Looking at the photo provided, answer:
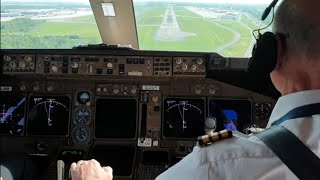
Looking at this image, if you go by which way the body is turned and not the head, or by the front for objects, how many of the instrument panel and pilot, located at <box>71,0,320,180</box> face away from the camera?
1

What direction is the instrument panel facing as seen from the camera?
toward the camera

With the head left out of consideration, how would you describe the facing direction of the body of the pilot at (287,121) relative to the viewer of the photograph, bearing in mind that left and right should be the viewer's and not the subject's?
facing away from the viewer

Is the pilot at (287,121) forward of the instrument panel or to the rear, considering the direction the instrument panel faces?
forward

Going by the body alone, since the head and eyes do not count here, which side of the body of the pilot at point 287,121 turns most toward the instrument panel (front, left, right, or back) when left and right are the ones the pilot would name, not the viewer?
front

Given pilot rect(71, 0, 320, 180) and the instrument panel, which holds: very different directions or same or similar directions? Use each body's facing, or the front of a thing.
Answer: very different directions
